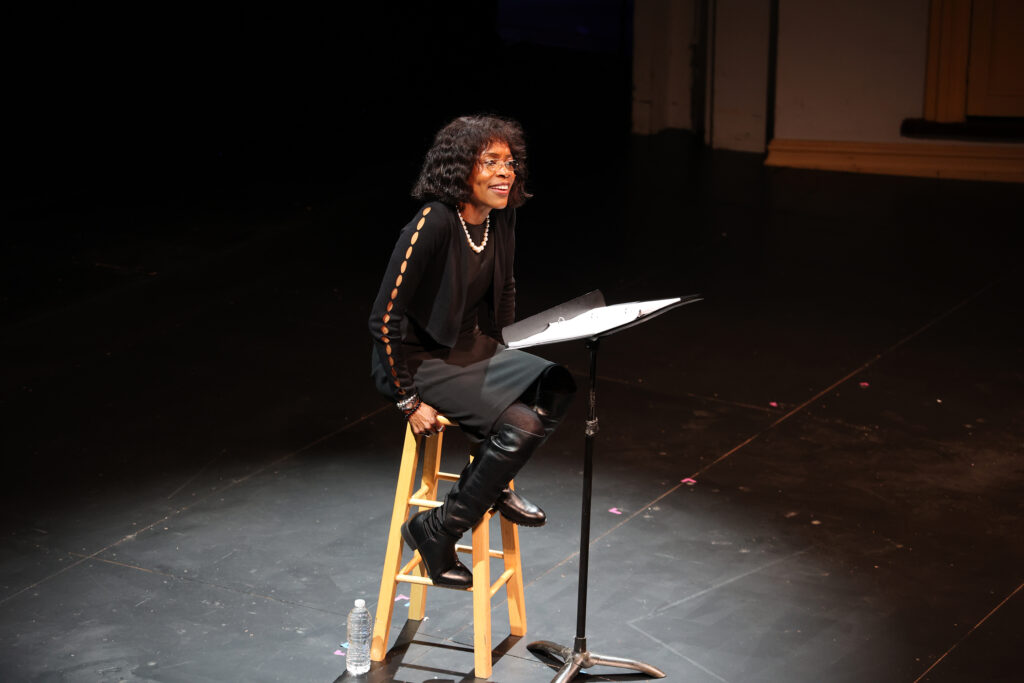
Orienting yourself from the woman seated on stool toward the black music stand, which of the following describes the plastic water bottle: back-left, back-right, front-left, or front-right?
back-right

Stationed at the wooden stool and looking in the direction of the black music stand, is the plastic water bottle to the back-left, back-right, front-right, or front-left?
back-right

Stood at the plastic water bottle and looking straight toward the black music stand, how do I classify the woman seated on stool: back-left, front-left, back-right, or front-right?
front-left

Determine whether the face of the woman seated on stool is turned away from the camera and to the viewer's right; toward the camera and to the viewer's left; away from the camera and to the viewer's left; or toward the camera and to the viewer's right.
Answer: toward the camera and to the viewer's right

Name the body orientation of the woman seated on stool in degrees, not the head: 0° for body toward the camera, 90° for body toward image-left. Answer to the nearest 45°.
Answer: approximately 315°
